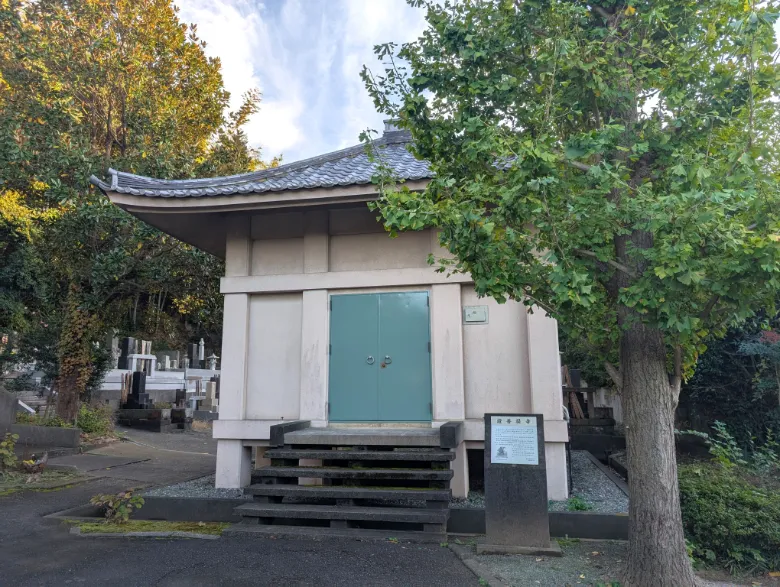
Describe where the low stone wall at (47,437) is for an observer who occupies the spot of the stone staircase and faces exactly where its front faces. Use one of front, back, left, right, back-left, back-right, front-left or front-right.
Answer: back-right

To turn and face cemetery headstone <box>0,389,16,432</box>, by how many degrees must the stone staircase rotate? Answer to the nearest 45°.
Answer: approximately 135° to its right

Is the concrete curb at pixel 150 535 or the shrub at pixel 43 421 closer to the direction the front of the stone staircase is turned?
the concrete curb

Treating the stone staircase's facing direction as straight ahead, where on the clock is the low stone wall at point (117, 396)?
The low stone wall is roughly at 5 o'clock from the stone staircase.

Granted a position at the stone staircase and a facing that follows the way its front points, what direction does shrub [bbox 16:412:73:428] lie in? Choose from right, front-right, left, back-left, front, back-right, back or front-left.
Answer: back-right

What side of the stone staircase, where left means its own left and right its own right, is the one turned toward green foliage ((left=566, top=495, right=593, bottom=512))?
left

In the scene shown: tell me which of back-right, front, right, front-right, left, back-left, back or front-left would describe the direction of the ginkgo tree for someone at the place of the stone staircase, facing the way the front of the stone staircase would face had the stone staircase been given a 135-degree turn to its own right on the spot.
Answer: back

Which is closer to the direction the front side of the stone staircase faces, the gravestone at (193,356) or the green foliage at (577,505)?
the green foliage

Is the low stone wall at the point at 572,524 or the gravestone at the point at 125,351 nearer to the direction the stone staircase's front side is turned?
the low stone wall

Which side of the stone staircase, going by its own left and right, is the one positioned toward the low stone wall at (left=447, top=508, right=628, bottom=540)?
left

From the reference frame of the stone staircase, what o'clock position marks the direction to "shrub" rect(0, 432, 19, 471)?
The shrub is roughly at 4 o'clock from the stone staircase.

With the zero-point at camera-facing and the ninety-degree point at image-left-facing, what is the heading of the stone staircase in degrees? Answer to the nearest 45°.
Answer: approximately 0°

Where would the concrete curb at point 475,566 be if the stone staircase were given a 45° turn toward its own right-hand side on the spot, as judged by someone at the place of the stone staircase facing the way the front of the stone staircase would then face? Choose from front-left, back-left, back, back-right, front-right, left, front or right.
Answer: left

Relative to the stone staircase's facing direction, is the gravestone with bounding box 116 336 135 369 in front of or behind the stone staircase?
behind

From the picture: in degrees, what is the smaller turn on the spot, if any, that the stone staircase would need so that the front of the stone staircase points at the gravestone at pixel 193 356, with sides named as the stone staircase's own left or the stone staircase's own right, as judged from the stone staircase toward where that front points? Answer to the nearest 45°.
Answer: approximately 180°

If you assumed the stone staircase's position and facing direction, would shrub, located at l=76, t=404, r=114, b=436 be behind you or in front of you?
behind

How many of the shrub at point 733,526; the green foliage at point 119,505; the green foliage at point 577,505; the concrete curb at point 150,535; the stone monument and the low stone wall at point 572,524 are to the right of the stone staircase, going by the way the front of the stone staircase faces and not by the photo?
2

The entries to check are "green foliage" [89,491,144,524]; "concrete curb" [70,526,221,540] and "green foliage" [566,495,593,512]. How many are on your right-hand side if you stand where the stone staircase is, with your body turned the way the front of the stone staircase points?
2
